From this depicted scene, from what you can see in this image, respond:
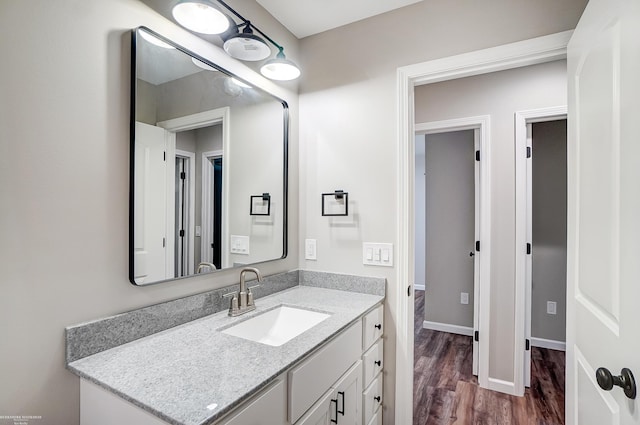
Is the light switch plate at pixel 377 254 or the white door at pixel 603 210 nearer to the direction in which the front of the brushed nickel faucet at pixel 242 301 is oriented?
the white door

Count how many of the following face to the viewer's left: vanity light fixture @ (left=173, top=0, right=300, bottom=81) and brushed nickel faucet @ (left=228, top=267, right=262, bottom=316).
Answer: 0

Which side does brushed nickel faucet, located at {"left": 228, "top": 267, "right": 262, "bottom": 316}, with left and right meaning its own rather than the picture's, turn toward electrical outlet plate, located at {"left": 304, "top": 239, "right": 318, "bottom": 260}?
left

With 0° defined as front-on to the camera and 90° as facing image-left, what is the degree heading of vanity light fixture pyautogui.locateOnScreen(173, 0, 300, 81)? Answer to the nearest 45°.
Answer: approximately 315°

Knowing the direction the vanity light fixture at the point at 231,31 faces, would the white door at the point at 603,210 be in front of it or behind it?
in front

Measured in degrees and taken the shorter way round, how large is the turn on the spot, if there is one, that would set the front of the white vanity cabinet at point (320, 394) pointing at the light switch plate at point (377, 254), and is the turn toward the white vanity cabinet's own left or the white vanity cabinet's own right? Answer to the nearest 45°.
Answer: approximately 90° to the white vanity cabinet's own left
